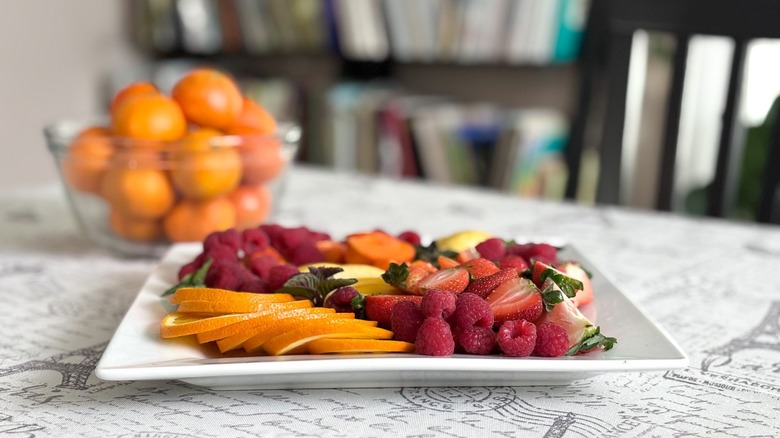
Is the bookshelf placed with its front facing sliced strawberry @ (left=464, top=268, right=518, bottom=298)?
yes

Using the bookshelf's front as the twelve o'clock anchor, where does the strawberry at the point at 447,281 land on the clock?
The strawberry is roughly at 12 o'clock from the bookshelf.

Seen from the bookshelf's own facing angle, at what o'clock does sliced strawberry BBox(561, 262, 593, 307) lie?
The sliced strawberry is roughly at 12 o'clock from the bookshelf.

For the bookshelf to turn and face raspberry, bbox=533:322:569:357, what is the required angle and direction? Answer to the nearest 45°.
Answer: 0° — it already faces it

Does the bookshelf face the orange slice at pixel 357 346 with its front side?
yes

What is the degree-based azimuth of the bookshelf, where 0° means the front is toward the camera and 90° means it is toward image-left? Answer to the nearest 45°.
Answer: approximately 0°
